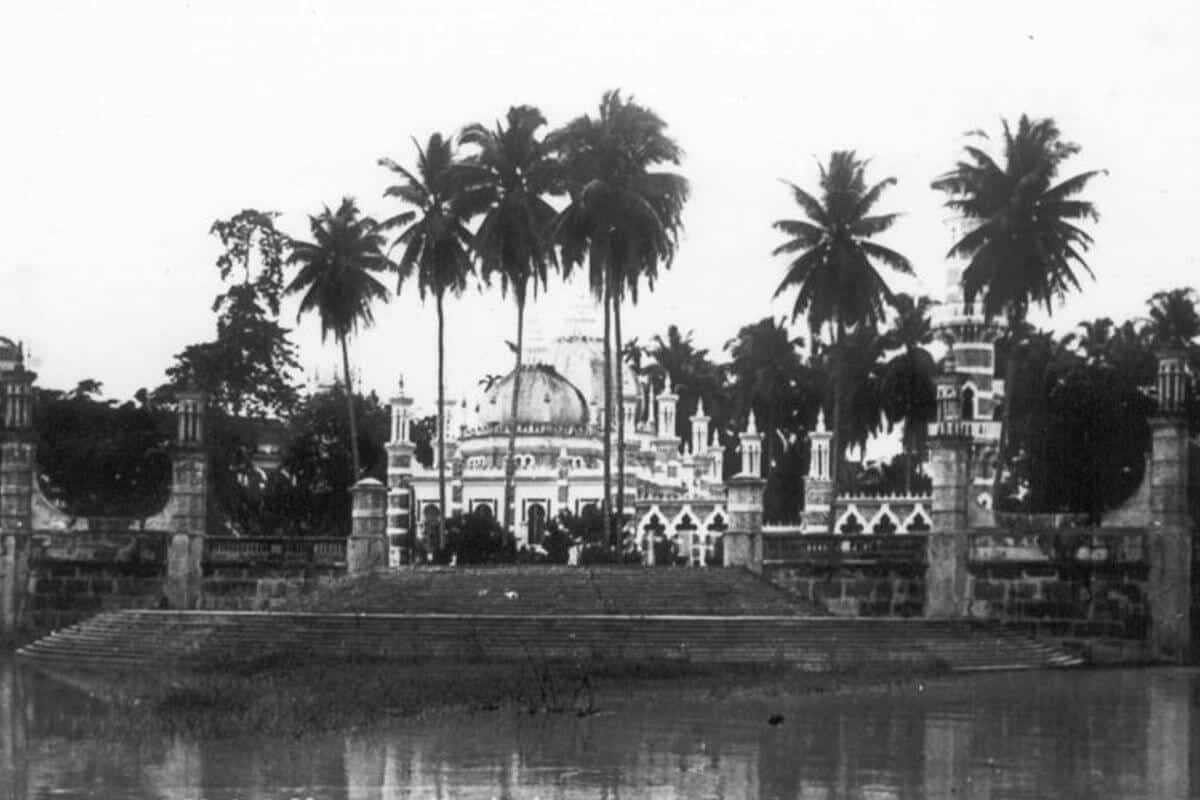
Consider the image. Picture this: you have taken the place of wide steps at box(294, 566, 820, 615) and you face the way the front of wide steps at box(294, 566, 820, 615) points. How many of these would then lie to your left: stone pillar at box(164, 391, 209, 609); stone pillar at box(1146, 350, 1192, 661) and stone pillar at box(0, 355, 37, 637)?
1

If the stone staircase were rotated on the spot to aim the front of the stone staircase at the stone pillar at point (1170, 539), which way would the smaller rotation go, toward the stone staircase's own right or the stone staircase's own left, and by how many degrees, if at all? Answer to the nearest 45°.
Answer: approximately 90° to the stone staircase's own left

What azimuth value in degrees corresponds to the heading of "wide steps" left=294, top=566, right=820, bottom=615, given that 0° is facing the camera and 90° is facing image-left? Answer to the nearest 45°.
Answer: approximately 0°

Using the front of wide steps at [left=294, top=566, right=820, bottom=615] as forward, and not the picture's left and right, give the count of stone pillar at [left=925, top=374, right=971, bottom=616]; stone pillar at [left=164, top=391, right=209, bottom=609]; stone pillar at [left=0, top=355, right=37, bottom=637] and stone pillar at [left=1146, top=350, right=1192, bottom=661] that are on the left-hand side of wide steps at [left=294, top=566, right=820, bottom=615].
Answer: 2

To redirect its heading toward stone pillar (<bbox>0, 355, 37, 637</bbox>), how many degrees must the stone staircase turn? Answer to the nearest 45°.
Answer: approximately 135° to its right

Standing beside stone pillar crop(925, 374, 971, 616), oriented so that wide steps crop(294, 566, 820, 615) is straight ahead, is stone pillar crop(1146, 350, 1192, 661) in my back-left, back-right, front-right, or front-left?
back-left

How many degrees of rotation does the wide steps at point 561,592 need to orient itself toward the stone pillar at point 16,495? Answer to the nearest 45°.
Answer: approximately 90° to its right

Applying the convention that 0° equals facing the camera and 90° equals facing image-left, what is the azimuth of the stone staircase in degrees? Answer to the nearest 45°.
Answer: approximately 0°

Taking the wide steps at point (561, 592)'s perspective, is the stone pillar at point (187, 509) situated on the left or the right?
on its right

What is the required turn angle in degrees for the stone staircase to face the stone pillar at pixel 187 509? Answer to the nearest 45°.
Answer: approximately 135° to its right

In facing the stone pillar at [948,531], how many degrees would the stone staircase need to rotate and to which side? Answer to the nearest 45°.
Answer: approximately 135° to its left
